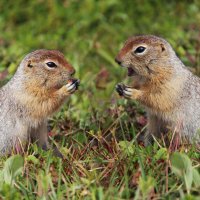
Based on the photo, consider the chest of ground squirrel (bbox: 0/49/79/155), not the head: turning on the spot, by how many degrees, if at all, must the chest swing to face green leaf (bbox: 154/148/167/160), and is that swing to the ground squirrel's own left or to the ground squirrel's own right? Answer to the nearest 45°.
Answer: approximately 45° to the ground squirrel's own right

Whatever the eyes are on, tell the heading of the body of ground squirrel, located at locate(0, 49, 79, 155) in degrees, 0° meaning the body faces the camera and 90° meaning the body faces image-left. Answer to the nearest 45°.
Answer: approximately 270°

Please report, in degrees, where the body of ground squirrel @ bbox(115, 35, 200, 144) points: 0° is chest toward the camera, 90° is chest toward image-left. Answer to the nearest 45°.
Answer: approximately 90°

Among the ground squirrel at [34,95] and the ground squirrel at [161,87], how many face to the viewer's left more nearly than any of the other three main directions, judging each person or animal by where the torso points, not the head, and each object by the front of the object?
1

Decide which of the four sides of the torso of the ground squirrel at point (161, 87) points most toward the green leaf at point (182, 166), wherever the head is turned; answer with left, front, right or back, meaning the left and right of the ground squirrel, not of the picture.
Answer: left

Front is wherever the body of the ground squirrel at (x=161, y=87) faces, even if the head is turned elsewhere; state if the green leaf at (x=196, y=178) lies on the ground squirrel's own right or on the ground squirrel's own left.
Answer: on the ground squirrel's own left

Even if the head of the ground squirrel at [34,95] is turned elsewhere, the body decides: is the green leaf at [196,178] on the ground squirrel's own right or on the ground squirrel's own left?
on the ground squirrel's own right

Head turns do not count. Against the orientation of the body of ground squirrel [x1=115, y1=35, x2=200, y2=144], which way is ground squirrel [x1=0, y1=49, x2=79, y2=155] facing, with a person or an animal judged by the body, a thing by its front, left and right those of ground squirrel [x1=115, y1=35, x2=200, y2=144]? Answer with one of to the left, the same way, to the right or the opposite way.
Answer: the opposite way

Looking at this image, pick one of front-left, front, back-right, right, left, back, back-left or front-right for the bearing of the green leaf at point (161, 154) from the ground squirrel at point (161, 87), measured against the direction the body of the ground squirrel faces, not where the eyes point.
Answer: left

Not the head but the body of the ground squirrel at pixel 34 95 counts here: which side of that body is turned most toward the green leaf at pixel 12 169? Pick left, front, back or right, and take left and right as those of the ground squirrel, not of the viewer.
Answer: right

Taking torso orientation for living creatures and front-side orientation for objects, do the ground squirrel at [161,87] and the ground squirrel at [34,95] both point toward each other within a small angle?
yes
